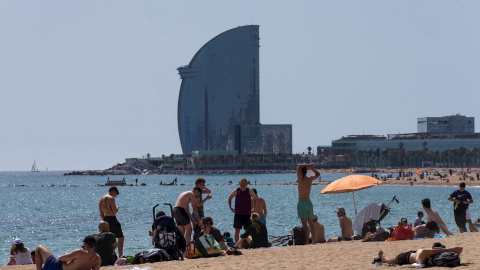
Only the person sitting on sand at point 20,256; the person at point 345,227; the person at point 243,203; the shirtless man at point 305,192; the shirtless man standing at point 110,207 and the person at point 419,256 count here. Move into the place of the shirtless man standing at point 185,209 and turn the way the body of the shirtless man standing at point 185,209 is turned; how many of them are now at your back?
2

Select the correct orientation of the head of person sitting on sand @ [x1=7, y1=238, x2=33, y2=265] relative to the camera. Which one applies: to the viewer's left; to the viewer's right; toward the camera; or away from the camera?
away from the camera

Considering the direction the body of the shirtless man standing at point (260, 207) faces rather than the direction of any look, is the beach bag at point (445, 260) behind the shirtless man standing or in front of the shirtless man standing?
behind

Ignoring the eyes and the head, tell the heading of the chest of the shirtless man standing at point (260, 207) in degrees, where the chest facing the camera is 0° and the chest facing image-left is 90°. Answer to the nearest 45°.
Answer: approximately 180°

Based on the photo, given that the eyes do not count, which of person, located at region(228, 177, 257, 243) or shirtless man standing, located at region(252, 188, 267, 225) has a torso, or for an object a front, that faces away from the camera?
the shirtless man standing

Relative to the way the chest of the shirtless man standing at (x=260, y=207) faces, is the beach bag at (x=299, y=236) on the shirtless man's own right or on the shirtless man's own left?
on the shirtless man's own right

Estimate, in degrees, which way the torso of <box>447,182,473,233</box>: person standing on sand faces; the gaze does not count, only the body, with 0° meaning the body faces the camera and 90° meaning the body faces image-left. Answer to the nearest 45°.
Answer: approximately 0°

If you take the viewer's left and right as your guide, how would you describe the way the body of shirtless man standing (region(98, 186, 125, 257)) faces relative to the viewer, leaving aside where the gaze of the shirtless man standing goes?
facing away from the viewer and to the right of the viewer

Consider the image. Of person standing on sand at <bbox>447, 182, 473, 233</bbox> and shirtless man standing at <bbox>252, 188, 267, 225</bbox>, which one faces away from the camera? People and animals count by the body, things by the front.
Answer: the shirtless man standing

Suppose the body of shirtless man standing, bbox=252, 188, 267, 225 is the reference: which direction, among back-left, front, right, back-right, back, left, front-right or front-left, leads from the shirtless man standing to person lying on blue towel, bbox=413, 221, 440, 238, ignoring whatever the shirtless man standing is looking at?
right

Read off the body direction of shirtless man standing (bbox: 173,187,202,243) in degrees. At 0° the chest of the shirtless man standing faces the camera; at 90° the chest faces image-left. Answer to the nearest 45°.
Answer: approximately 270°
